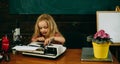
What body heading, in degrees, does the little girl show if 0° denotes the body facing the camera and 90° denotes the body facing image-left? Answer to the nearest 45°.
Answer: approximately 0°

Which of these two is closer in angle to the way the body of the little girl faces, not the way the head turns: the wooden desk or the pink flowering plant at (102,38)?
the wooden desk

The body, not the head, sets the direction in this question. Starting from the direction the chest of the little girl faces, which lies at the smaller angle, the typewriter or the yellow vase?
the typewriter

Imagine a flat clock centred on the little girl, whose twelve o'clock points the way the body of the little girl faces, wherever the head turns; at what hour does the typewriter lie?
The typewriter is roughly at 12 o'clock from the little girl.

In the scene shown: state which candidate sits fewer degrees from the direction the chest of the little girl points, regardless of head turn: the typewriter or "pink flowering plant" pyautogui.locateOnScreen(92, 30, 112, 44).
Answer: the typewriter

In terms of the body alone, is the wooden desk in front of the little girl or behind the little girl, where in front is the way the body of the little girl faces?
in front

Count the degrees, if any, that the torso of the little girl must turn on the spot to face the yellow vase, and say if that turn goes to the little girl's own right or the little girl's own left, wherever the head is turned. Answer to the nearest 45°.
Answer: approximately 45° to the little girl's own left

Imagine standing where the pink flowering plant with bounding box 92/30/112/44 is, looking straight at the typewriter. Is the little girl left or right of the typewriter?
right

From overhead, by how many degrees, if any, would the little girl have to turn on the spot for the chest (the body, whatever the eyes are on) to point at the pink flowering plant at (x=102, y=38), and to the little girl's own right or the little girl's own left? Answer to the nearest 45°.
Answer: approximately 45° to the little girl's own left

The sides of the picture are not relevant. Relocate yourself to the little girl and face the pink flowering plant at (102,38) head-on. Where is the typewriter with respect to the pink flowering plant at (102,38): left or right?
right
